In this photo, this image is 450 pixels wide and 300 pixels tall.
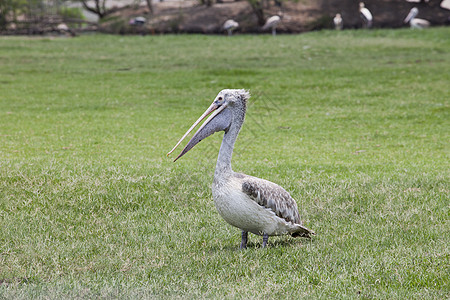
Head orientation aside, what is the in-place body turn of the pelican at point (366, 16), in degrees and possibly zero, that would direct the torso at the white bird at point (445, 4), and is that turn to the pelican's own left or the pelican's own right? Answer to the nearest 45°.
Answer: approximately 135° to the pelican's own right

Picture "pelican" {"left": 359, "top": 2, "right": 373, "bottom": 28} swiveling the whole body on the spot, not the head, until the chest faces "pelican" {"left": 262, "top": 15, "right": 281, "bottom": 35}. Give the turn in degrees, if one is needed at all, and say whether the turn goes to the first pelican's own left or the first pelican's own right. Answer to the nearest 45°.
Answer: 0° — it already faces it

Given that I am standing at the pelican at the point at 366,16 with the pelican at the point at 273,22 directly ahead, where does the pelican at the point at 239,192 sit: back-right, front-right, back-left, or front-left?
front-left

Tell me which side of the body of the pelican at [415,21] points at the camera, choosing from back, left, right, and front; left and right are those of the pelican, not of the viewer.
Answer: left

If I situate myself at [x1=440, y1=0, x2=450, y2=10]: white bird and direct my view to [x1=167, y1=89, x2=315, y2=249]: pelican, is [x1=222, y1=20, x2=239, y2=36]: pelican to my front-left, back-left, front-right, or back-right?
front-right

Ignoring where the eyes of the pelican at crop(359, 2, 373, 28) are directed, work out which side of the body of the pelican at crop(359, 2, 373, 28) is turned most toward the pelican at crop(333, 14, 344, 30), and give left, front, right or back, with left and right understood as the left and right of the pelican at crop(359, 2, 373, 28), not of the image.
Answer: front

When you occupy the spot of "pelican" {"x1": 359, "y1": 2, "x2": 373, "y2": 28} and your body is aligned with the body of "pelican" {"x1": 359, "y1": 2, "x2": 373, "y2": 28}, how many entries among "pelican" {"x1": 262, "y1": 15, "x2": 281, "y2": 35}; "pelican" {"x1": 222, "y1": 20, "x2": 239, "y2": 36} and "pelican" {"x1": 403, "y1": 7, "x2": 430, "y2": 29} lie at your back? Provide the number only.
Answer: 1

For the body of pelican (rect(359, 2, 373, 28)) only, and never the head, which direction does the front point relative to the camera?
to the viewer's left

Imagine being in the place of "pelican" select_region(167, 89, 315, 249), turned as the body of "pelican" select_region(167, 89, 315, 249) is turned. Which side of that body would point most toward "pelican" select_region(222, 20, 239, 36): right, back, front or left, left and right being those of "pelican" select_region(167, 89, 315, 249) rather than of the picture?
right

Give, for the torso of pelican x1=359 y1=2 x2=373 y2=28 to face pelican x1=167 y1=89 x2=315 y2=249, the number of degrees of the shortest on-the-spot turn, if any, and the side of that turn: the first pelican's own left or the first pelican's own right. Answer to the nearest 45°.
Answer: approximately 90° to the first pelican's own left
